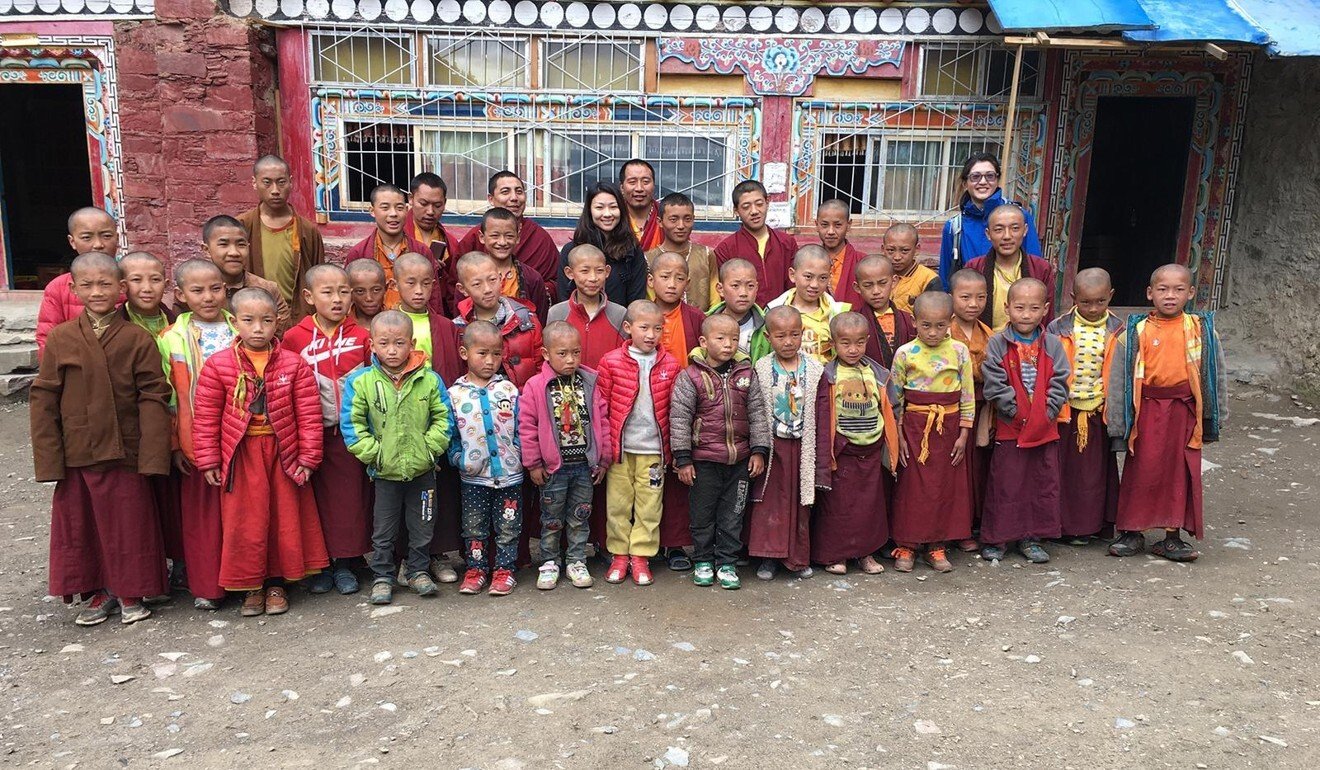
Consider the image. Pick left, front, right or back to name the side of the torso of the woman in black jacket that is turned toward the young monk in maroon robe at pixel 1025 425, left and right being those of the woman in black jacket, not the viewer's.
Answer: left

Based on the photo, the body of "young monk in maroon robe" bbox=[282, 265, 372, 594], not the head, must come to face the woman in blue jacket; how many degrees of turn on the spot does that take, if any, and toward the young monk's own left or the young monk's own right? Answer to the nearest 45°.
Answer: approximately 90° to the young monk's own left

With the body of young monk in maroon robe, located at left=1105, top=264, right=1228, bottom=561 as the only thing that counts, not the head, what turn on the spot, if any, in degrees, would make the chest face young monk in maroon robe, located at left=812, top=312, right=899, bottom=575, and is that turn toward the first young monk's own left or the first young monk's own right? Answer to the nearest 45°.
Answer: approximately 45° to the first young monk's own right

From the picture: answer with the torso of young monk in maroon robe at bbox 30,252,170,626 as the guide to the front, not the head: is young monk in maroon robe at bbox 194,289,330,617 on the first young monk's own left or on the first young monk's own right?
on the first young monk's own left

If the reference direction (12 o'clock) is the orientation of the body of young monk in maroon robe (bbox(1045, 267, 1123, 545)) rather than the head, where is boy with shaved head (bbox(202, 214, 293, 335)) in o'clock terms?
The boy with shaved head is roughly at 2 o'clock from the young monk in maroon robe.

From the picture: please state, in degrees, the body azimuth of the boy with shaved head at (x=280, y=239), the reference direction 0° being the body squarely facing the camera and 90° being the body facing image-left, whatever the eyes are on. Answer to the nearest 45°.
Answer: approximately 0°

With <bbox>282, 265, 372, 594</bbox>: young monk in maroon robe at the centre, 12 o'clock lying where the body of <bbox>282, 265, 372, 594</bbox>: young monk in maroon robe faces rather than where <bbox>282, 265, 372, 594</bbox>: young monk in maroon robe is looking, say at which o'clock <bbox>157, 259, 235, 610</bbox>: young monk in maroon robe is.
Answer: <bbox>157, 259, 235, 610</bbox>: young monk in maroon robe is roughly at 3 o'clock from <bbox>282, 265, 372, 594</bbox>: young monk in maroon robe.

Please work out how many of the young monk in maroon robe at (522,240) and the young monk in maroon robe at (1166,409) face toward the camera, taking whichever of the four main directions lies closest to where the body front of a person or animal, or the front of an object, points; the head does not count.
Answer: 2

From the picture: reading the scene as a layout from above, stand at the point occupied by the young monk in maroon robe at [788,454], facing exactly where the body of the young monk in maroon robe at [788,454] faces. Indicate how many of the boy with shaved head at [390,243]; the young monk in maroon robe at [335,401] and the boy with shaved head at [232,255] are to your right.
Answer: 3
